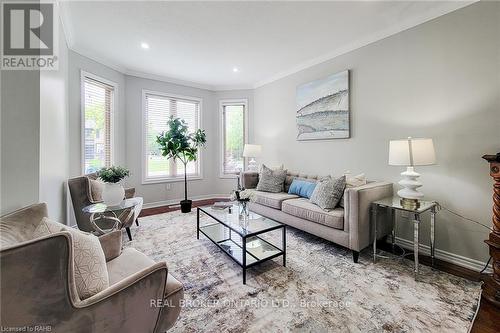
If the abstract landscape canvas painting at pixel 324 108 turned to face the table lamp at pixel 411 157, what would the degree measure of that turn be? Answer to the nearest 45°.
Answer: approximately 90° to its left

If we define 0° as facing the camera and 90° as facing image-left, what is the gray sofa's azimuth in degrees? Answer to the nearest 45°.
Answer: approximately 45°

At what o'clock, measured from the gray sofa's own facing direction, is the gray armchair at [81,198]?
The gray armchair is roughly at 1 o'clock from the gray sofa.

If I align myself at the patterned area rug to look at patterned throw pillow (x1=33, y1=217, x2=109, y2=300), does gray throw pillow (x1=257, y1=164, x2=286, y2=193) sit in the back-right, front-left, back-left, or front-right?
back-right

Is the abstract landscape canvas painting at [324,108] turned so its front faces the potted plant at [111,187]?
yes

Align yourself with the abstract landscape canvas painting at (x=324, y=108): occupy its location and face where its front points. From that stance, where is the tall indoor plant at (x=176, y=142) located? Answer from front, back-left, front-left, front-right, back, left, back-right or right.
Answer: front-right

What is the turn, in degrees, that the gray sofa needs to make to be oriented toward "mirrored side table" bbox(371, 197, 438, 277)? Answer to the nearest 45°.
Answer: approximately 135° to its left

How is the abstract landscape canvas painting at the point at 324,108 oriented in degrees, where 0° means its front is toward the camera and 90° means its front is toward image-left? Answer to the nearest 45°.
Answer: approximately 45°

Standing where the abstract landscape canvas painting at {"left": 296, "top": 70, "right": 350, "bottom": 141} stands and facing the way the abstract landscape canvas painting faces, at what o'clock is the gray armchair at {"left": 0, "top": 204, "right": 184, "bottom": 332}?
The gray armchair is roughly at 11 o'clock from the abstract landscape canvas painting.
